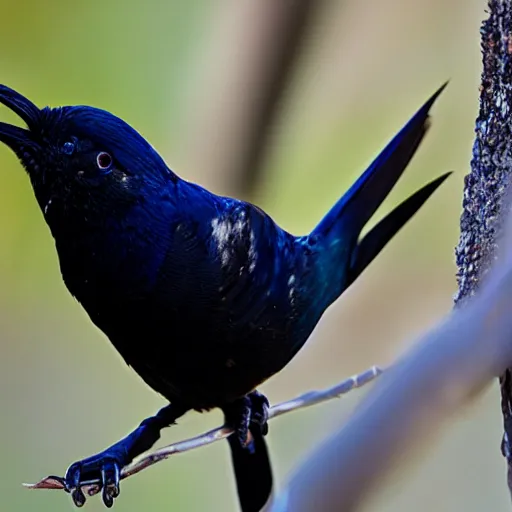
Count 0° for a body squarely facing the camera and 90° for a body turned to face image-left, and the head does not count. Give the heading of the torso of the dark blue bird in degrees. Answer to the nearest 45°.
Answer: approximately 90°

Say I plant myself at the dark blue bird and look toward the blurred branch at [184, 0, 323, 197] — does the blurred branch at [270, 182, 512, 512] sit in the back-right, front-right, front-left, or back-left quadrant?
back-right

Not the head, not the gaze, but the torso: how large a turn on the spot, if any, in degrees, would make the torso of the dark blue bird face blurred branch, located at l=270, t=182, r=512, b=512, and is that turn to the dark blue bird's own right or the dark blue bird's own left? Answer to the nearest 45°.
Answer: approximately 90° to the dark blue bird's own left

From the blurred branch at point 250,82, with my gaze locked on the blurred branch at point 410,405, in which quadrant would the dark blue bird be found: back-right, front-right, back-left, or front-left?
front-right
